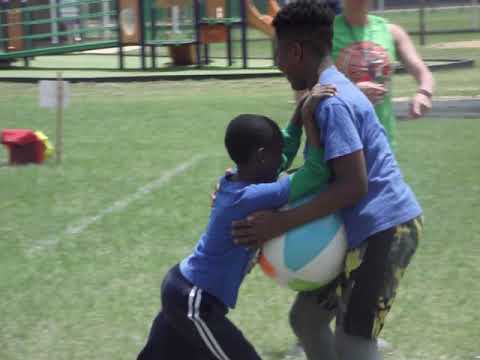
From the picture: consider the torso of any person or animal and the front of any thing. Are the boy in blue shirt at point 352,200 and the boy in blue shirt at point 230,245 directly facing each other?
yes

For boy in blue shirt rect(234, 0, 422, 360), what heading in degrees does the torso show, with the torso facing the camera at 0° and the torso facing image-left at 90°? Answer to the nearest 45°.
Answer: approximately 90°

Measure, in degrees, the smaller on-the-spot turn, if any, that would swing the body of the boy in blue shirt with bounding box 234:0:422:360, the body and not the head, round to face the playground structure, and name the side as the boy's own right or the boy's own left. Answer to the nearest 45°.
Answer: approximately 90° to the boy's own right

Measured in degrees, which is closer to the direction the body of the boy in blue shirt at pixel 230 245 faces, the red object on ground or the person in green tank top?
the person in green tank top

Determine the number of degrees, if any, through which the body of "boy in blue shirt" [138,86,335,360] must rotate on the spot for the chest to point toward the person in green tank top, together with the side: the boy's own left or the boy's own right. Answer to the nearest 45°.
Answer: approximately 45° to the boy's own left

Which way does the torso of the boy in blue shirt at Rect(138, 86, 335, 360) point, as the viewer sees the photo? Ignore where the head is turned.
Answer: to the viewer's right

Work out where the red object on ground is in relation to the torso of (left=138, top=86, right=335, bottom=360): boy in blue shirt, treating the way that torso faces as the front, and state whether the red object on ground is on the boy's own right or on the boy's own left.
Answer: on the boy's own left

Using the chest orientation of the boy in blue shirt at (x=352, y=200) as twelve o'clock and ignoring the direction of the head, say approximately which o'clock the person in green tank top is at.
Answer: The person in green tank top is roughly at 3 o'clock from the boy in blue shirt.

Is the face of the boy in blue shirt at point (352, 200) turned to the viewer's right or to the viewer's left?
to the viewer's left

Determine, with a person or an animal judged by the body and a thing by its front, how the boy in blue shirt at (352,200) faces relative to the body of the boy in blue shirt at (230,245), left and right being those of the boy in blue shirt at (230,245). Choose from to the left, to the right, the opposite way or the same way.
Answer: the opposite way

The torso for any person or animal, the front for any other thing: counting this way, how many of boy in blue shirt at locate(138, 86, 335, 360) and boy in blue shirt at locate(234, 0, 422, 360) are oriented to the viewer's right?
1
